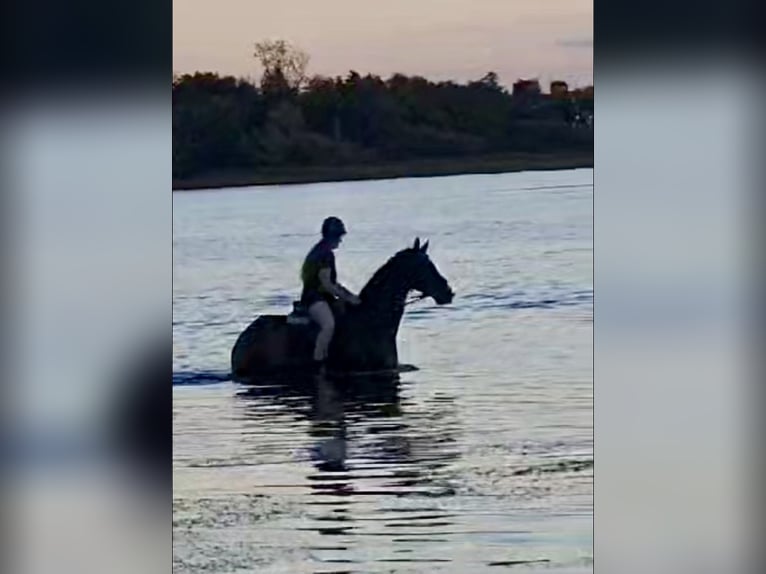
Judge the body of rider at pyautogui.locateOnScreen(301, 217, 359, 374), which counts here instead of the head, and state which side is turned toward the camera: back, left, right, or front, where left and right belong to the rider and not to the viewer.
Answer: right

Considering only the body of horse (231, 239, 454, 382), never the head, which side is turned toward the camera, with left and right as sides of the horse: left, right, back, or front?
right

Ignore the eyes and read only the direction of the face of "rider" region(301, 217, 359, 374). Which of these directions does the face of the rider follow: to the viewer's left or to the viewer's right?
to the viewer's right
